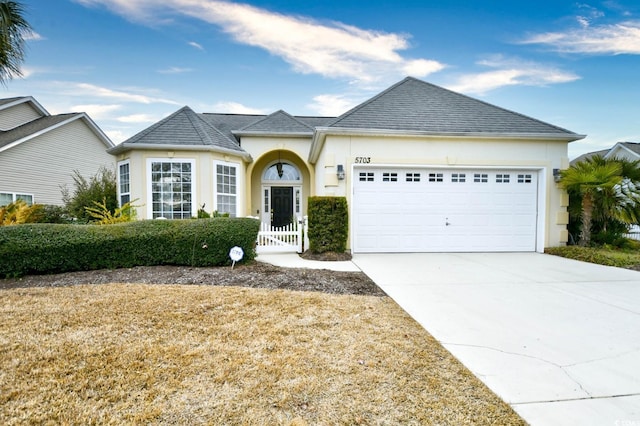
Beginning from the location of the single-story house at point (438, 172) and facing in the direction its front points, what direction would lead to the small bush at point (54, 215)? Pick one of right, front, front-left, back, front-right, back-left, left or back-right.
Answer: right

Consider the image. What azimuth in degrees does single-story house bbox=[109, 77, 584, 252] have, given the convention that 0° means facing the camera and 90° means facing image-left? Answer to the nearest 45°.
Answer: approximately 0°

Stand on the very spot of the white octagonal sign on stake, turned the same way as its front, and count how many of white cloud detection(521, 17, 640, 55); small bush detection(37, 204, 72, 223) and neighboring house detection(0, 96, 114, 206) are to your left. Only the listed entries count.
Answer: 1

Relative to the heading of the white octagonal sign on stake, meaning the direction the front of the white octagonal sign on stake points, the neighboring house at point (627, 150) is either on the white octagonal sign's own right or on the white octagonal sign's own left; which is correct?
on the white octagonal sign's own left

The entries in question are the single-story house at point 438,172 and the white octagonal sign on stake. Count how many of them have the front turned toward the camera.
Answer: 2

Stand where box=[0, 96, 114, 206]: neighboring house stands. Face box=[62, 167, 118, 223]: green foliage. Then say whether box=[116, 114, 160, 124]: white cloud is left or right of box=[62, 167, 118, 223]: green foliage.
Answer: left

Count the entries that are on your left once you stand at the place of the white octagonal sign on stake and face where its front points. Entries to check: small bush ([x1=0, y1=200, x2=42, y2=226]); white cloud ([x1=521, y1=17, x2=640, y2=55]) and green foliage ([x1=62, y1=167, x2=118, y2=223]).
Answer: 1

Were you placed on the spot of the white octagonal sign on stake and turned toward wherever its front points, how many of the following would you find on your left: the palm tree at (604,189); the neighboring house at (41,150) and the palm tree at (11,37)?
1

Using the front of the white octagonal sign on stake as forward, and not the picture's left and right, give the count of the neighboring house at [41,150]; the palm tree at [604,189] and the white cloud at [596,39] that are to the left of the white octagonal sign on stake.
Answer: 2
